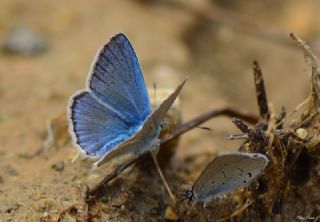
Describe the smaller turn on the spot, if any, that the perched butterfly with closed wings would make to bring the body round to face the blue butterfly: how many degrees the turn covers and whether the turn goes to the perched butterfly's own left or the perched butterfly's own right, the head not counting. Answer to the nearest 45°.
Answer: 0° — it already faces it

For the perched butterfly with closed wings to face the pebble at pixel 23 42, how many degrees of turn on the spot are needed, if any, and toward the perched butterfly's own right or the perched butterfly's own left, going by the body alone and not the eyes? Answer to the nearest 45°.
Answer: approximately 45° to the perched butterfly's own right

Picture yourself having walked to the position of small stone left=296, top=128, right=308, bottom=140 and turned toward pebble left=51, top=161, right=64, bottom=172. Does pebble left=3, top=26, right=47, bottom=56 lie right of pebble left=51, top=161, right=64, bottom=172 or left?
right

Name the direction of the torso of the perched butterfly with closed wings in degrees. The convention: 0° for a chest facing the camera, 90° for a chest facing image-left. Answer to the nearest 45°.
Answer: approximately 90°

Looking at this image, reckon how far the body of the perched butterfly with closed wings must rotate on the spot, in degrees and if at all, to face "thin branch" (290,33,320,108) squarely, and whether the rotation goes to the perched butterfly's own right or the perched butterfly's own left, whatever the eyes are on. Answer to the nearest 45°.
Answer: approximately 135° to the perched butterfly's own right
